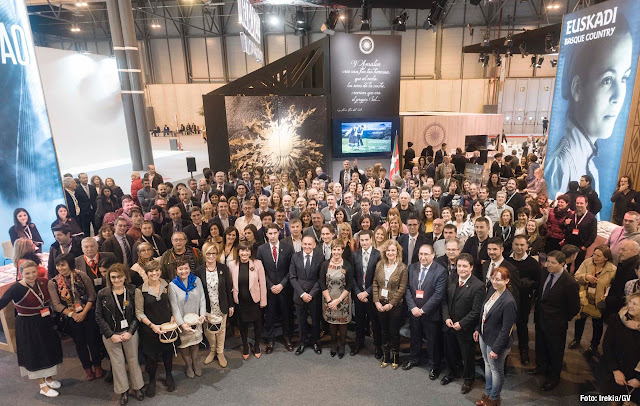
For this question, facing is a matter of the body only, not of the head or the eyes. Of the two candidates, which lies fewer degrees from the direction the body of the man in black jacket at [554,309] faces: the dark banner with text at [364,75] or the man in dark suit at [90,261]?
the man in dark suit

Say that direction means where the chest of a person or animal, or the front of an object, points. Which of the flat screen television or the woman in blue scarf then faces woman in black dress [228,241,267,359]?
the flat screen television

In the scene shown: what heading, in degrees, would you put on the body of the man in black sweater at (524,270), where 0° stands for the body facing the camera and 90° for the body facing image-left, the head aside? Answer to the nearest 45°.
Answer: approximately 45°

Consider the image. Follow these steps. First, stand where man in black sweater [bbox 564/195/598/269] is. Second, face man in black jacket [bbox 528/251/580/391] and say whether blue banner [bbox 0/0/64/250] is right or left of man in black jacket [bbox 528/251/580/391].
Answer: right

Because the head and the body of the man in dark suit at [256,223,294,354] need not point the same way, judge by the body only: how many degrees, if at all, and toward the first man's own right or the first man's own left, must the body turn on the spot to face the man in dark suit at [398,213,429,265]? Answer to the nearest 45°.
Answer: approximately 90° to the first man's own left

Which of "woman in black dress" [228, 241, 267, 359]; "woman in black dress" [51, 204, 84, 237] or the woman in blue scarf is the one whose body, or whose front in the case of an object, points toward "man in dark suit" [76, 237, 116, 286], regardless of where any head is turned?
"woman in black dress" [51, 204, 84, 237]
